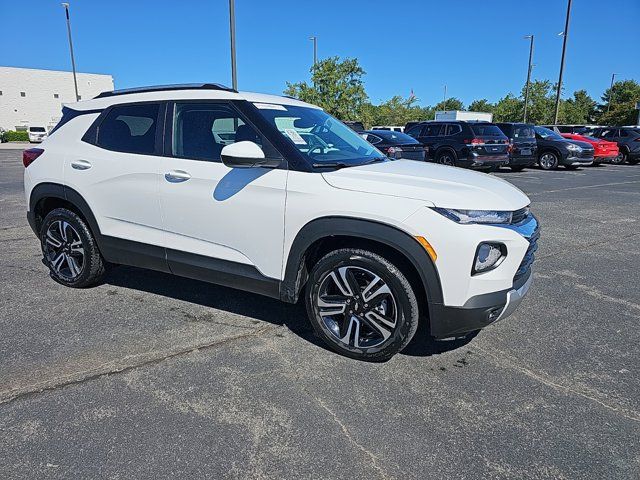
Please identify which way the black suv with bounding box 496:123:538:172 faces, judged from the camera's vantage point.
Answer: facing away from the viewer and to the left of the viewer

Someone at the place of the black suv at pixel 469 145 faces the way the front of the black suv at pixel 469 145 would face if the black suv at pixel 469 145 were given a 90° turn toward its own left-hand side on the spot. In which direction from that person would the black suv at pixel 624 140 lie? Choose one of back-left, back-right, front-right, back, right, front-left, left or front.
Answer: back

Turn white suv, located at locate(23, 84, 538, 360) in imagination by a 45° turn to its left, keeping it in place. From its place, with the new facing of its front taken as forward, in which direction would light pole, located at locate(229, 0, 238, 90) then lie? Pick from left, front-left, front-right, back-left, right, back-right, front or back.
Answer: left

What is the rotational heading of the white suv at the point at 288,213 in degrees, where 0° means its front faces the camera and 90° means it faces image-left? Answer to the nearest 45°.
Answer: approximately 315°

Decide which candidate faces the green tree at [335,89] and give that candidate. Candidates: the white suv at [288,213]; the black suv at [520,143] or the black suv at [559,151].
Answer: the black suv at [520,143]

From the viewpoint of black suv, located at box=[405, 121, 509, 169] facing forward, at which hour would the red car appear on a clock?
The red car is roughly at 3 o'clock from the black suv.

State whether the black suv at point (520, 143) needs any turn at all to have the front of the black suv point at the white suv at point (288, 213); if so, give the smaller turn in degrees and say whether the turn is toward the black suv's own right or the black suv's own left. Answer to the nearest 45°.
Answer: approximately 135° to the black suv's own left

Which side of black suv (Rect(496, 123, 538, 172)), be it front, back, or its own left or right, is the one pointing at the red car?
right

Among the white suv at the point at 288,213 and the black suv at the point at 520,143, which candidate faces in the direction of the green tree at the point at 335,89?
the black suv

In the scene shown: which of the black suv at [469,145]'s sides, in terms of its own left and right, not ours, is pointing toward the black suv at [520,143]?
right

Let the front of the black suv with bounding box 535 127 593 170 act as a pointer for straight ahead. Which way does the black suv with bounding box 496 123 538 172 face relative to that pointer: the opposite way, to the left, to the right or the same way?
the opposite way

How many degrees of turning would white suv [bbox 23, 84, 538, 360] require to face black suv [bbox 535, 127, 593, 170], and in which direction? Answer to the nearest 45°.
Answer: approximately 90° to its left

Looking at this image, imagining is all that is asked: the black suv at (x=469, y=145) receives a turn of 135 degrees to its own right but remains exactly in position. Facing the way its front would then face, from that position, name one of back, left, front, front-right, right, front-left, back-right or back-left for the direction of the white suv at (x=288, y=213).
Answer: right

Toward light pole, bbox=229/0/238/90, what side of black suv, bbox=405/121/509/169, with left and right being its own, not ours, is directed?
left

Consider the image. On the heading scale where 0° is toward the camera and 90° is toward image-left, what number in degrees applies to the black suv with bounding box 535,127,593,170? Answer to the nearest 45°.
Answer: approximately 315°

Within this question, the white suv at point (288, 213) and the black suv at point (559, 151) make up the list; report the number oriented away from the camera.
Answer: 0

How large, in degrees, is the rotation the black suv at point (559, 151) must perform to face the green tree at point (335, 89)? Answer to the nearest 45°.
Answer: approximately 180°

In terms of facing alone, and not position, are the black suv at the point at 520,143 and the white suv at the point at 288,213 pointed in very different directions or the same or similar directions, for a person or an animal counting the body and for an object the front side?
very different directions
